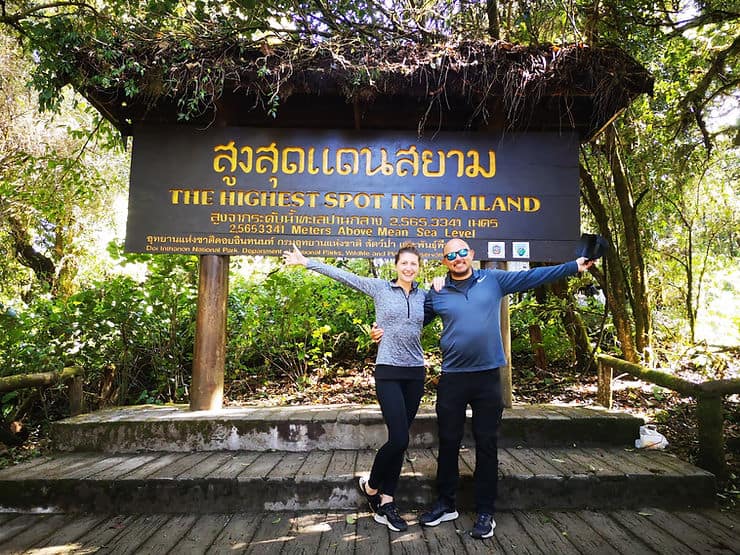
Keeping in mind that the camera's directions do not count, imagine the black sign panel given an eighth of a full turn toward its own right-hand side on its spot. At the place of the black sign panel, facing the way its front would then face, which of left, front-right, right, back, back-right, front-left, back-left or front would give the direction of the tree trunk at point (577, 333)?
back

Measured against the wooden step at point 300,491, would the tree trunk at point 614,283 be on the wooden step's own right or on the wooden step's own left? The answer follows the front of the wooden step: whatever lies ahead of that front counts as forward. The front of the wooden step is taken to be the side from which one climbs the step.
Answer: on the wooden step's own left

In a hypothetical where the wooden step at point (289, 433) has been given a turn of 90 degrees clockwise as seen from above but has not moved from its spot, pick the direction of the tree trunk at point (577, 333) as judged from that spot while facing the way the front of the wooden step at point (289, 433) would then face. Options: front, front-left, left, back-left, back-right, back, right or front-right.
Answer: back-right

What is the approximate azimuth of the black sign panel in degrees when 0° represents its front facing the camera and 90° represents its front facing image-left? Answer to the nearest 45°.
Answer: approximately 0°

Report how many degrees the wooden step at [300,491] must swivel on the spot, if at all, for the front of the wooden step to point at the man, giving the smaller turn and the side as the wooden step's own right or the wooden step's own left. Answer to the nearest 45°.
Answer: approximately 90° to the wooden step's own left

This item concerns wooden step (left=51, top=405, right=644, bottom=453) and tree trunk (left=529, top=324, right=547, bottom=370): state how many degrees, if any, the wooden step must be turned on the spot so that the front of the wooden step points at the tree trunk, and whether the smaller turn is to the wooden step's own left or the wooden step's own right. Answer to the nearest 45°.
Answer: approximately 135° to the wooden step's own left

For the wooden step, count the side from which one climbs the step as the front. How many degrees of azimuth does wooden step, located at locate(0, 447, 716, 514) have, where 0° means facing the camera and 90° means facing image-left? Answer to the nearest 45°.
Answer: approximately 0°

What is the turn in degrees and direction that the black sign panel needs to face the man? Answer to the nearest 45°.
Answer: approximately 45° to its left
